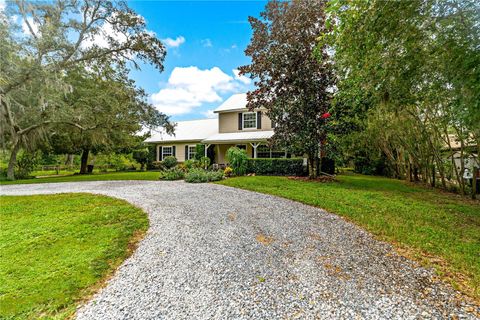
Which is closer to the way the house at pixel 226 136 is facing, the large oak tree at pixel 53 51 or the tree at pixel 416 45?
the tree

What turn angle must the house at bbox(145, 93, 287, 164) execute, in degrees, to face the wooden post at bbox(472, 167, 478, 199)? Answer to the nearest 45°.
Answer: approximately 45° to its left

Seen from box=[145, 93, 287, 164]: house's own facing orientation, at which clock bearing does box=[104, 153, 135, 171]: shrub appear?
The shrub is roughly at 4 o'clock from the house.

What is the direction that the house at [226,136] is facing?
toward the camera

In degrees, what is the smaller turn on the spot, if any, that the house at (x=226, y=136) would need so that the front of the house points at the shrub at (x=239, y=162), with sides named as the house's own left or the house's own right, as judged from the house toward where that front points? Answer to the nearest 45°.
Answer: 0° — it already faces it

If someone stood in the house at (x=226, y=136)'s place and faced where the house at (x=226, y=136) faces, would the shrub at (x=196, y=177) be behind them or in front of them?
in front

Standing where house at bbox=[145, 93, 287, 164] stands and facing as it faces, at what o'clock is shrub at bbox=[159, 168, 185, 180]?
The shrub is roughly at 1 o'clock from the house.

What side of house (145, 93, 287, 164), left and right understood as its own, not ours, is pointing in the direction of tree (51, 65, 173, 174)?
right
